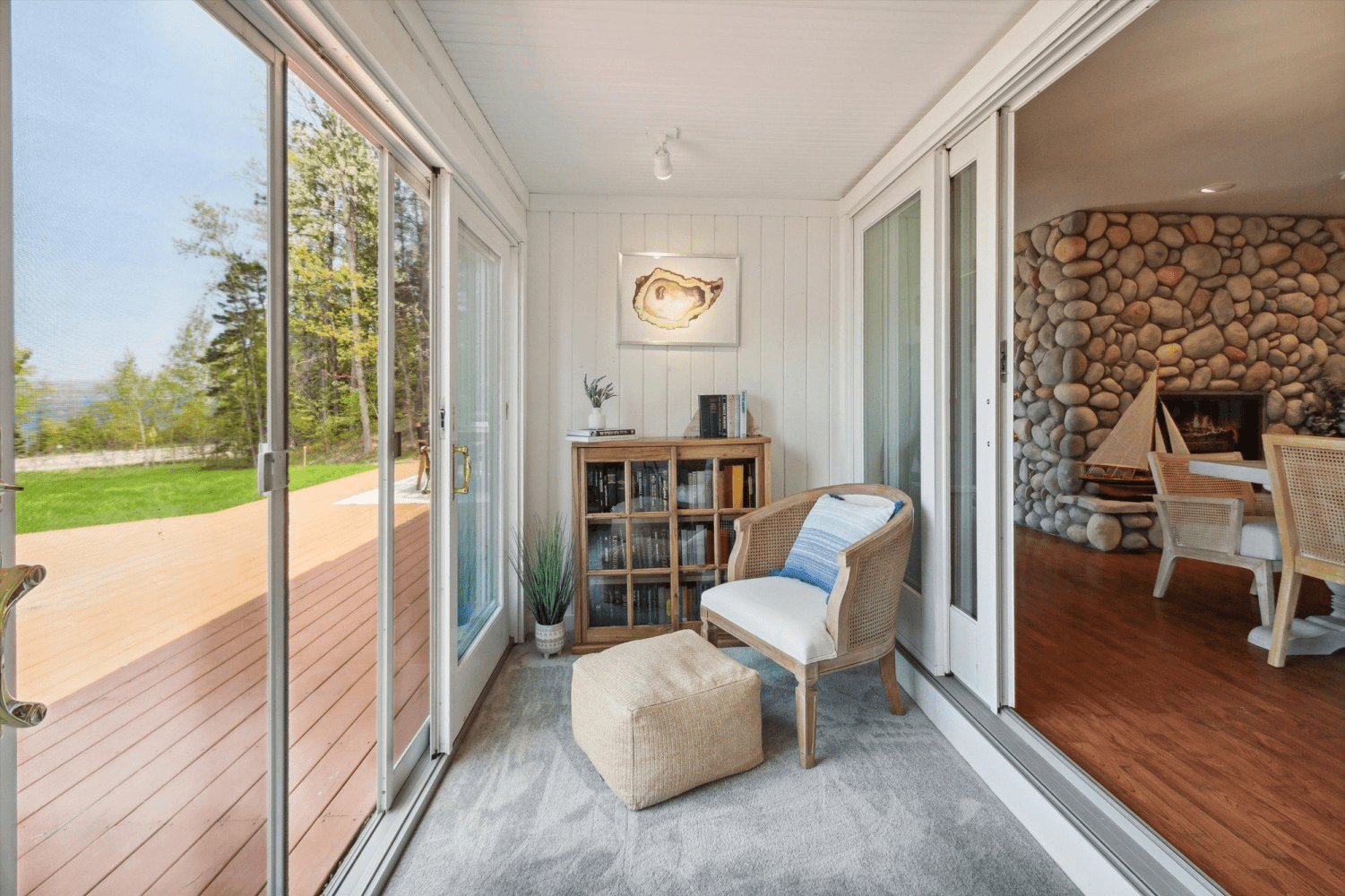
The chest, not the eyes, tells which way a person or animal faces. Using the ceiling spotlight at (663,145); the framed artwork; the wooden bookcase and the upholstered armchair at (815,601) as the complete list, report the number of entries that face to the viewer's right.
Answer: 0

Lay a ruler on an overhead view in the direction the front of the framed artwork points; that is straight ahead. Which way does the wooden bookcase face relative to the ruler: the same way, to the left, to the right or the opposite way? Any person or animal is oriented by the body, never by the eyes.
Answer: the same way

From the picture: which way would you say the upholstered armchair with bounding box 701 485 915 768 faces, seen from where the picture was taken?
facing the viewer and to the left of the viewer

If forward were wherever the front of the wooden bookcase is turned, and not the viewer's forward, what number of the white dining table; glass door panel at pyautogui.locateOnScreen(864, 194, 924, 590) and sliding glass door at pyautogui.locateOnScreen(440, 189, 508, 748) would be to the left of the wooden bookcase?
2

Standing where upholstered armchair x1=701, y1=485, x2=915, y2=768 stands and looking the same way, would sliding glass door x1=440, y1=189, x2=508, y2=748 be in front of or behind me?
in front

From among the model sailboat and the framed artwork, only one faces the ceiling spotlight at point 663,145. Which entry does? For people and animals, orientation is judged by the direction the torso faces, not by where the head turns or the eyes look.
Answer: the framed artwork

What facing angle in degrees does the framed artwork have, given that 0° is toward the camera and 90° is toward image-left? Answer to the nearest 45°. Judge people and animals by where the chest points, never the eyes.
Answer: approximately 0°

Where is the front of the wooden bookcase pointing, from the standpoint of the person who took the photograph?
facing the viewer
